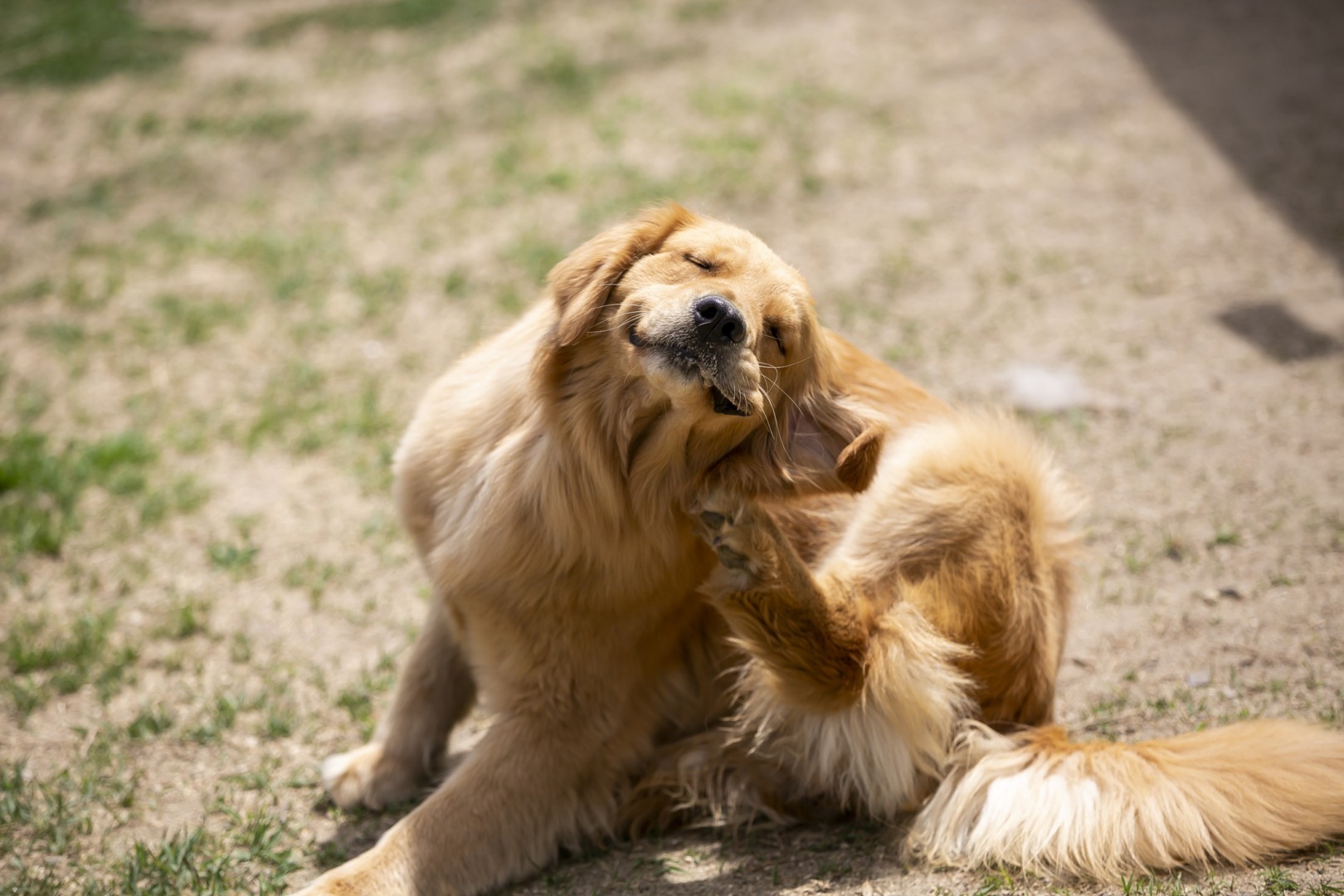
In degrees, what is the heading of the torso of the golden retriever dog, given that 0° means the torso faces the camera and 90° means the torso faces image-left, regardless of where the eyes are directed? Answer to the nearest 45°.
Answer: approximately 45°
